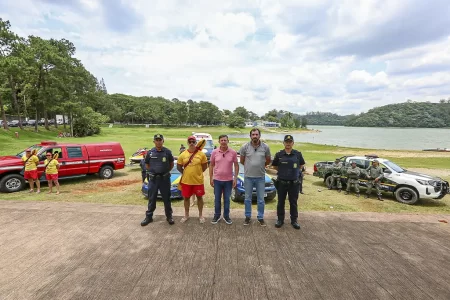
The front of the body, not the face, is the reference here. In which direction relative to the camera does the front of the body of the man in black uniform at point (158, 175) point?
toward the camera

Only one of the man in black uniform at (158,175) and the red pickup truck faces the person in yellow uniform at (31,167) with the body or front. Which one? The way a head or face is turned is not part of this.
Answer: the red pickup truck

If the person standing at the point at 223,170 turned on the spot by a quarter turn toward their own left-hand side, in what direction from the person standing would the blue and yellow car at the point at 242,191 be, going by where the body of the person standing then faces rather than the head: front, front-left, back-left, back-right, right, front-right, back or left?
left

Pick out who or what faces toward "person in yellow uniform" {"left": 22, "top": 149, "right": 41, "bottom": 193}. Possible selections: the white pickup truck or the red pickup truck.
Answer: the red pickup truck

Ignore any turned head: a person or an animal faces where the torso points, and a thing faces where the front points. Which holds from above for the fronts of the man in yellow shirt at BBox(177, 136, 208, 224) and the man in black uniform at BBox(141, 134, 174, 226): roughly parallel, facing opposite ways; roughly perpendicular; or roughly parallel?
roughly parallel

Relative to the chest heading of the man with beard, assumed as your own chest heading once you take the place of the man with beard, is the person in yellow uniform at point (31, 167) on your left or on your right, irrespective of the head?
on your right

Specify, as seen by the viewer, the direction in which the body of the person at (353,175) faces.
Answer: toward the camera

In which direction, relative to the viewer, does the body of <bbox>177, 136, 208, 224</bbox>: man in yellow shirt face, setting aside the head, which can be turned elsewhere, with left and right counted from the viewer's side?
facing the viewer

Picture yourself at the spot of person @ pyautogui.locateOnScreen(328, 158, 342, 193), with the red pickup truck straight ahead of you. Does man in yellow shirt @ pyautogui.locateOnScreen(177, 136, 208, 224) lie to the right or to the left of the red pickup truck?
left

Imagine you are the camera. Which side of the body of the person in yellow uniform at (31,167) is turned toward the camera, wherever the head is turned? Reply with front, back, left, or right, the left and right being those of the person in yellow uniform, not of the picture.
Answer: front

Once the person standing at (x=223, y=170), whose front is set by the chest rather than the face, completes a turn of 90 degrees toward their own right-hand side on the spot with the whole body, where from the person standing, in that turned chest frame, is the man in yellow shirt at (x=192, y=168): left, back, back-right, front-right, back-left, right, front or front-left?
front
